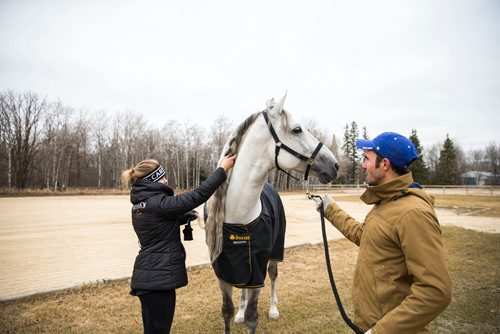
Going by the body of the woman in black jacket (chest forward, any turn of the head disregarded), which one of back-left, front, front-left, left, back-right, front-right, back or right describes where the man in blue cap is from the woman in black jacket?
right

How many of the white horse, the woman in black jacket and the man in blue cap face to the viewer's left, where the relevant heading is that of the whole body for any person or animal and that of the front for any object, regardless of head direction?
1

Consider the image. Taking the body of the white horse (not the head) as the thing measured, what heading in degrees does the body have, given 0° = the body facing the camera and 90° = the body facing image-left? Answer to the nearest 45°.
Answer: approximately 0°

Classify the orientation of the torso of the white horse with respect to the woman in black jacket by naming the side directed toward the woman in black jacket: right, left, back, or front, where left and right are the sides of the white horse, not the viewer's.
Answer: right

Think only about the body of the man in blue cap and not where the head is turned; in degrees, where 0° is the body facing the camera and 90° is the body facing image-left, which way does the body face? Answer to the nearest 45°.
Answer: approximately 90°

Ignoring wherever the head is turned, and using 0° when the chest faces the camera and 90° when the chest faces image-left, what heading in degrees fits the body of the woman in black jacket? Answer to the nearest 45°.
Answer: approximately 225°

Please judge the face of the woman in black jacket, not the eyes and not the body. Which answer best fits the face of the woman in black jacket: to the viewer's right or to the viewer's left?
to the viewer's right

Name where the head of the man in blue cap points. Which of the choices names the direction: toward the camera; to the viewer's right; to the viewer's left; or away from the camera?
to the viewer's left

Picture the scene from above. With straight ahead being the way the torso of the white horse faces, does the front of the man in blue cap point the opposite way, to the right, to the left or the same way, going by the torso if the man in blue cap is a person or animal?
to the right
